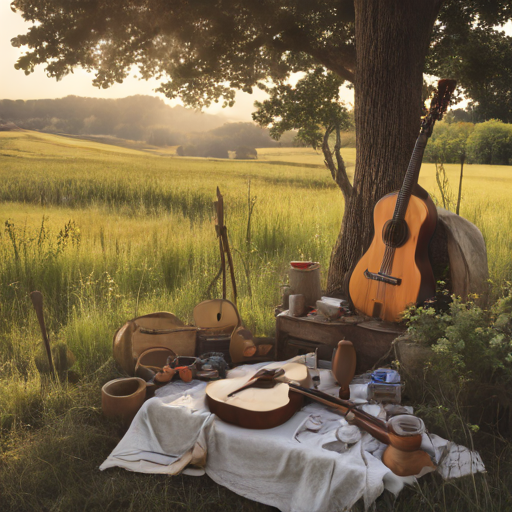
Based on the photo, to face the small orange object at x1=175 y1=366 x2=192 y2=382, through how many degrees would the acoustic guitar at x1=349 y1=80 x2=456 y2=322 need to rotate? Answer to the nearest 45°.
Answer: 0° — it already faces it

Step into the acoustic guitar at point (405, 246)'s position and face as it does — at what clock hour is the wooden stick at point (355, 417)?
The wooden stick is roughly at 11 o'clock from the acoustic guitar.

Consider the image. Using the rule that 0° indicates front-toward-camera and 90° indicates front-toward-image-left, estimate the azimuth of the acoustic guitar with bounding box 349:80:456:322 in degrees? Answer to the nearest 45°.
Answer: approximately 45°
